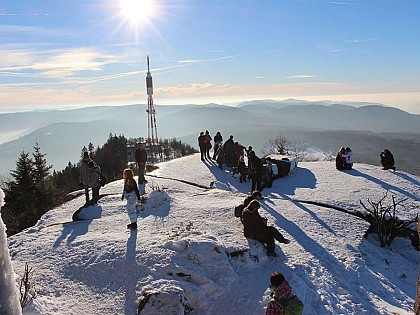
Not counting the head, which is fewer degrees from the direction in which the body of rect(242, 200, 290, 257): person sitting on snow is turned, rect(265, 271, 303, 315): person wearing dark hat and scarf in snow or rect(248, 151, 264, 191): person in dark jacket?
the person wearing dark hat and scarf in snow

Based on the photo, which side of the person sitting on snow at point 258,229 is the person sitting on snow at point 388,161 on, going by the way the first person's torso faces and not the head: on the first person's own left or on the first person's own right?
on the first person's own left

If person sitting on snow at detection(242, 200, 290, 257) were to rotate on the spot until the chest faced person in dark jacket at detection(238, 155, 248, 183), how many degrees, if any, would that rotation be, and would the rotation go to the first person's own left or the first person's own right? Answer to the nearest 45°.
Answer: approximately 135° to the first person's own left

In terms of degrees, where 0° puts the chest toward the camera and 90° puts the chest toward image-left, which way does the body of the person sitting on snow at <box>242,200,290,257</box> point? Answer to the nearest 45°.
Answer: approximately 315°

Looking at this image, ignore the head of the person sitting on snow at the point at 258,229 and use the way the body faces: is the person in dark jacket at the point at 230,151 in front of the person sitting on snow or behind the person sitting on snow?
behind

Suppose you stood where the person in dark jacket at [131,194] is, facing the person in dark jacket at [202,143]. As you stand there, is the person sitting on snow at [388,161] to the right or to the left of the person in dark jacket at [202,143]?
right

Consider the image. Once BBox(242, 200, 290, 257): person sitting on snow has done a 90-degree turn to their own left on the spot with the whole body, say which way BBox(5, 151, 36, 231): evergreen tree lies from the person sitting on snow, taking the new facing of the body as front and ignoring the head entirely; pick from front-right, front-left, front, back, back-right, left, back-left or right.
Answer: left

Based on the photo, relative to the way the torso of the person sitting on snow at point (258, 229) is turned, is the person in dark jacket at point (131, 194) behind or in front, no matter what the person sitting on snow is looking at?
behind

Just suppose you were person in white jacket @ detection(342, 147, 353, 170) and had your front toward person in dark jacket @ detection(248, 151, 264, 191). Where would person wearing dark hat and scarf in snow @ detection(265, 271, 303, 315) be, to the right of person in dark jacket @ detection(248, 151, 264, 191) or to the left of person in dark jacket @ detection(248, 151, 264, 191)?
left

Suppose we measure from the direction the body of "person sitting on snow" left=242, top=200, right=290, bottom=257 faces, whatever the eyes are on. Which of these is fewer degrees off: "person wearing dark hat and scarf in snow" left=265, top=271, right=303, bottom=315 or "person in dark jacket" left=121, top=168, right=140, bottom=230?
the person wearing dark hat and scarf in snow

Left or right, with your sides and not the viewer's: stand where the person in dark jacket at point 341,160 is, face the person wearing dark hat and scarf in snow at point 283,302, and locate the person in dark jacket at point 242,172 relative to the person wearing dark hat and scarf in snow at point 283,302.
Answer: right

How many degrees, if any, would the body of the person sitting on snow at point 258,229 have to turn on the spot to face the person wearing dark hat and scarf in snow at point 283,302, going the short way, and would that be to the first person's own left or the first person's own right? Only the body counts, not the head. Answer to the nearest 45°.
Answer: approximately 45° to the first person's own right
